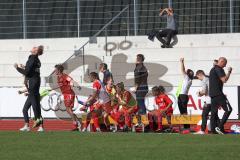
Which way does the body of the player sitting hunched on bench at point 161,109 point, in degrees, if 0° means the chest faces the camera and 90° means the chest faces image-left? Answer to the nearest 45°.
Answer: approximately 45°
